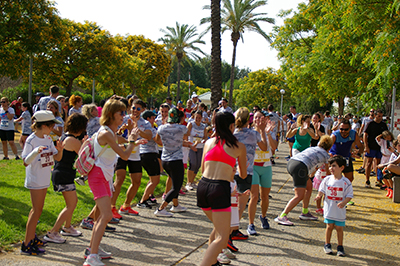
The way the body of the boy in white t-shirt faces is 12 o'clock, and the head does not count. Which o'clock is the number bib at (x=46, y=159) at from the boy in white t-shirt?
The number bib is roughly at 2 o'clock from the boy in white t-shirt.

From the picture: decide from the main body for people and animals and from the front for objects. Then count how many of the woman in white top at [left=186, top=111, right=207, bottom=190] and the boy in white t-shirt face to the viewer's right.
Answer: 0

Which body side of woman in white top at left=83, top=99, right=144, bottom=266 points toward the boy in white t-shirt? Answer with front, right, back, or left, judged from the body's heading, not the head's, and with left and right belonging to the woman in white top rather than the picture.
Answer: front

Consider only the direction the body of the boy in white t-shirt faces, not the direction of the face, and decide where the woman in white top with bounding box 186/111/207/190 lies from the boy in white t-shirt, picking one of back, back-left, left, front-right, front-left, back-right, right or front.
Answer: back-right

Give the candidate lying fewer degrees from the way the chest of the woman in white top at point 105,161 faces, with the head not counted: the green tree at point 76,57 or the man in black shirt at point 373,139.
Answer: the man in black shirt

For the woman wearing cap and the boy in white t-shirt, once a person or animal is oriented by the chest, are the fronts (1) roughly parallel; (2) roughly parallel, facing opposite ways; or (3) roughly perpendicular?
roughly perpendicular

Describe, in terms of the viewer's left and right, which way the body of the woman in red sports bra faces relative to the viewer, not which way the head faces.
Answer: facing away from the viewer and to the right of the viewer

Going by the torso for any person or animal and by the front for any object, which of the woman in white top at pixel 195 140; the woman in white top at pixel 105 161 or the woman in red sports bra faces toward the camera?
the woman in white top at pixel 195 140

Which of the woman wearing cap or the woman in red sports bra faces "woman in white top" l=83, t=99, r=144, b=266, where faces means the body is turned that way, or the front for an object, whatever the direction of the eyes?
the woman wearing cap

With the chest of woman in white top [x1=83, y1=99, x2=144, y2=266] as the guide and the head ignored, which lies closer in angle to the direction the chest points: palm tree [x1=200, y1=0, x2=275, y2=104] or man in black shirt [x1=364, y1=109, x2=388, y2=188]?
the man in black shirt

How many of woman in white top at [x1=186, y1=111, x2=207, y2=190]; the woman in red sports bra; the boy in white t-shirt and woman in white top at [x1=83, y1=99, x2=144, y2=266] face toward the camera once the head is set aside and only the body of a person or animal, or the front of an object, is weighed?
2

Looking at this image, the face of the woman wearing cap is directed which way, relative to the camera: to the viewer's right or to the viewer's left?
to the viewer's right

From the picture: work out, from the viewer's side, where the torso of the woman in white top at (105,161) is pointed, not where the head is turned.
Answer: to the viewer's right

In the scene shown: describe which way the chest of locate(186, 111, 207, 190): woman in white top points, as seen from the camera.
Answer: toward the camera

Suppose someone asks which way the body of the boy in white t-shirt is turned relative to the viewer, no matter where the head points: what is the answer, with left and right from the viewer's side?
facing the viewer

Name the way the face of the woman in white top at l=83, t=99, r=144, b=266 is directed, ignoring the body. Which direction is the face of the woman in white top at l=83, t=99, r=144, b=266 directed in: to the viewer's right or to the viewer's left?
to the viewer's right
